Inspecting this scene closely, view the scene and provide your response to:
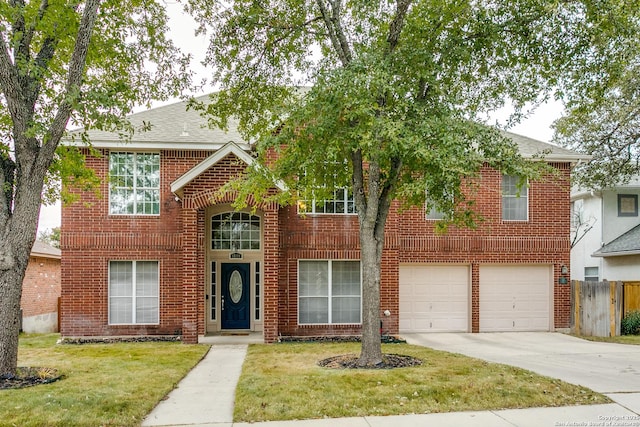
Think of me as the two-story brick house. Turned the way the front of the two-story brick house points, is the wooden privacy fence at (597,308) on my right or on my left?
on my left

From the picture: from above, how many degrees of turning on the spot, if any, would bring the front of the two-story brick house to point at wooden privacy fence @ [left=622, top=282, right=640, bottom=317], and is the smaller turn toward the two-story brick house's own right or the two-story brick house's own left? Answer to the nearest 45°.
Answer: approximately 90° to the two-story brick house's own left

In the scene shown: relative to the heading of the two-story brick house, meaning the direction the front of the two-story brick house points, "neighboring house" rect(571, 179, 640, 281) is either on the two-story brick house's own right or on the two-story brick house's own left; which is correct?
on the two-story brick house's own left

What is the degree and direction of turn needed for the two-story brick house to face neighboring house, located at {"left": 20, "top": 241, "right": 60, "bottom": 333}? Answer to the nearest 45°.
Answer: approximately 135° to its right

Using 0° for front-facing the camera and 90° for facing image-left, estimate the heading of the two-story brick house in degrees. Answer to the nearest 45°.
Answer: approximately 0°

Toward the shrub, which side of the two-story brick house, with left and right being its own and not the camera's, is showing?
left

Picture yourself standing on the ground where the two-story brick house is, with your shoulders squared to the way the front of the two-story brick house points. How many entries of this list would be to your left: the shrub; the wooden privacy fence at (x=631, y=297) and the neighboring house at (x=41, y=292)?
2
